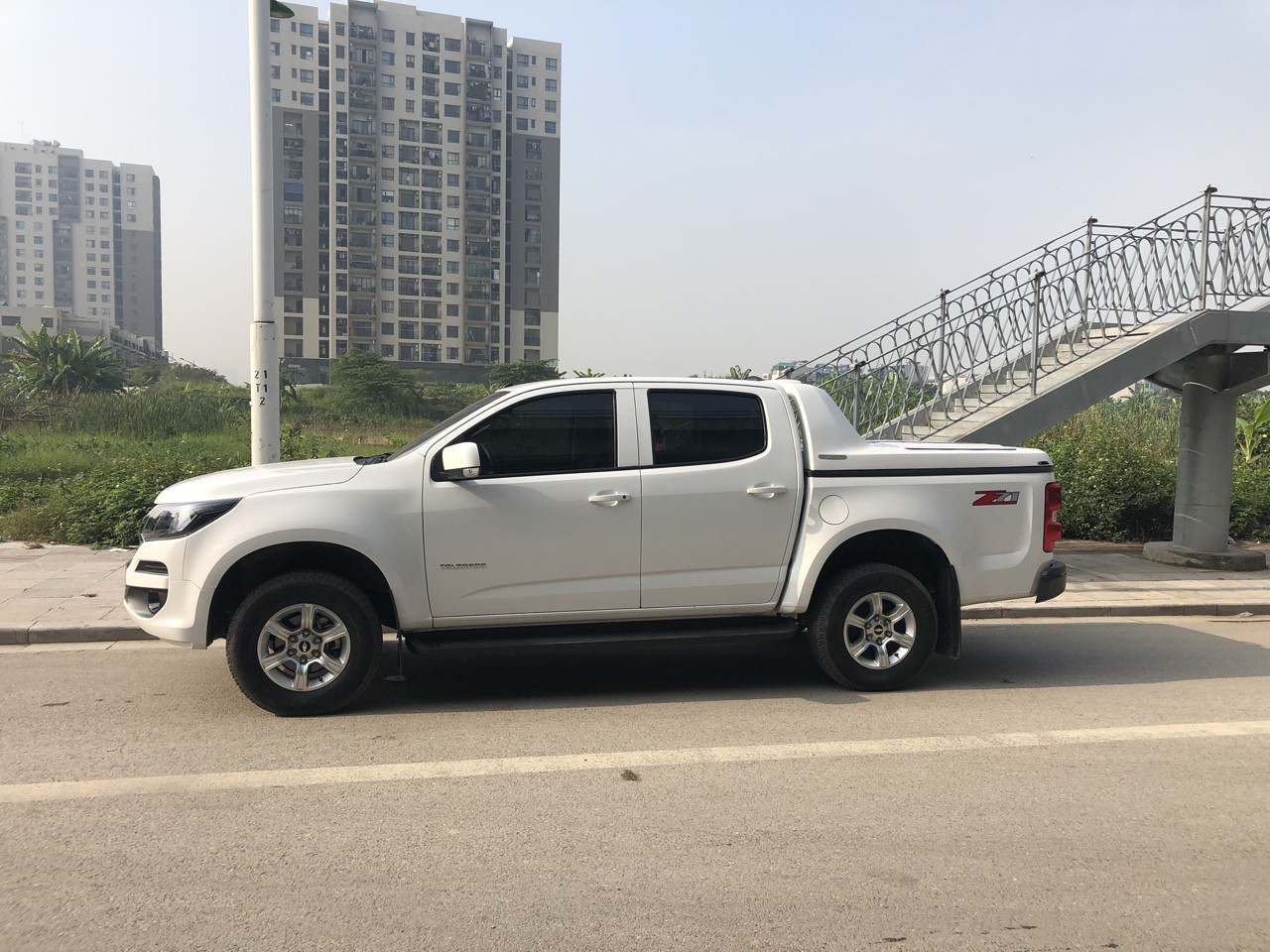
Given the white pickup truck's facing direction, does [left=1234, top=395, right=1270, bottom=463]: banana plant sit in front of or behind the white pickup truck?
behind

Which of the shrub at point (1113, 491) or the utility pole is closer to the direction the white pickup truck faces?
the utility pole

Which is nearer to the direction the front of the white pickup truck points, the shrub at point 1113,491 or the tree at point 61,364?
the tree

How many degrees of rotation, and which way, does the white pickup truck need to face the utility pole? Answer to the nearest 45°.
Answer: approximately 45° to its right

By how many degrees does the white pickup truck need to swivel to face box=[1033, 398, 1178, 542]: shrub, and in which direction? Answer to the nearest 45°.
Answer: approximately 135° to its right

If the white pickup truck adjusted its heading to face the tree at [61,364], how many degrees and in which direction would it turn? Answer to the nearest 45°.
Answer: approximately 45° to its right

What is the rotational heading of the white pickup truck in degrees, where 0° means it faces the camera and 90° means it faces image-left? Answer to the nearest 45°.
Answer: approximately 90°
